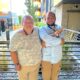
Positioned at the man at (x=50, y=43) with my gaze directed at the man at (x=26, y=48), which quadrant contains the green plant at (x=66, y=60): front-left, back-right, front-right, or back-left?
back-right

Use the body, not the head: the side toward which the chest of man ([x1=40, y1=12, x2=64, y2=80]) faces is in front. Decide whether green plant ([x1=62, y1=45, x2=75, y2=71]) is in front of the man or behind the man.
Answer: behind

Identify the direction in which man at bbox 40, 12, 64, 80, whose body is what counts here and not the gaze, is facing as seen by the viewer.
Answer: toward the camera

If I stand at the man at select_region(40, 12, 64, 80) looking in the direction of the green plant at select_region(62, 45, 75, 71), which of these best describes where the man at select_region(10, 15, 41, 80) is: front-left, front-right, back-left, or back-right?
back-left
